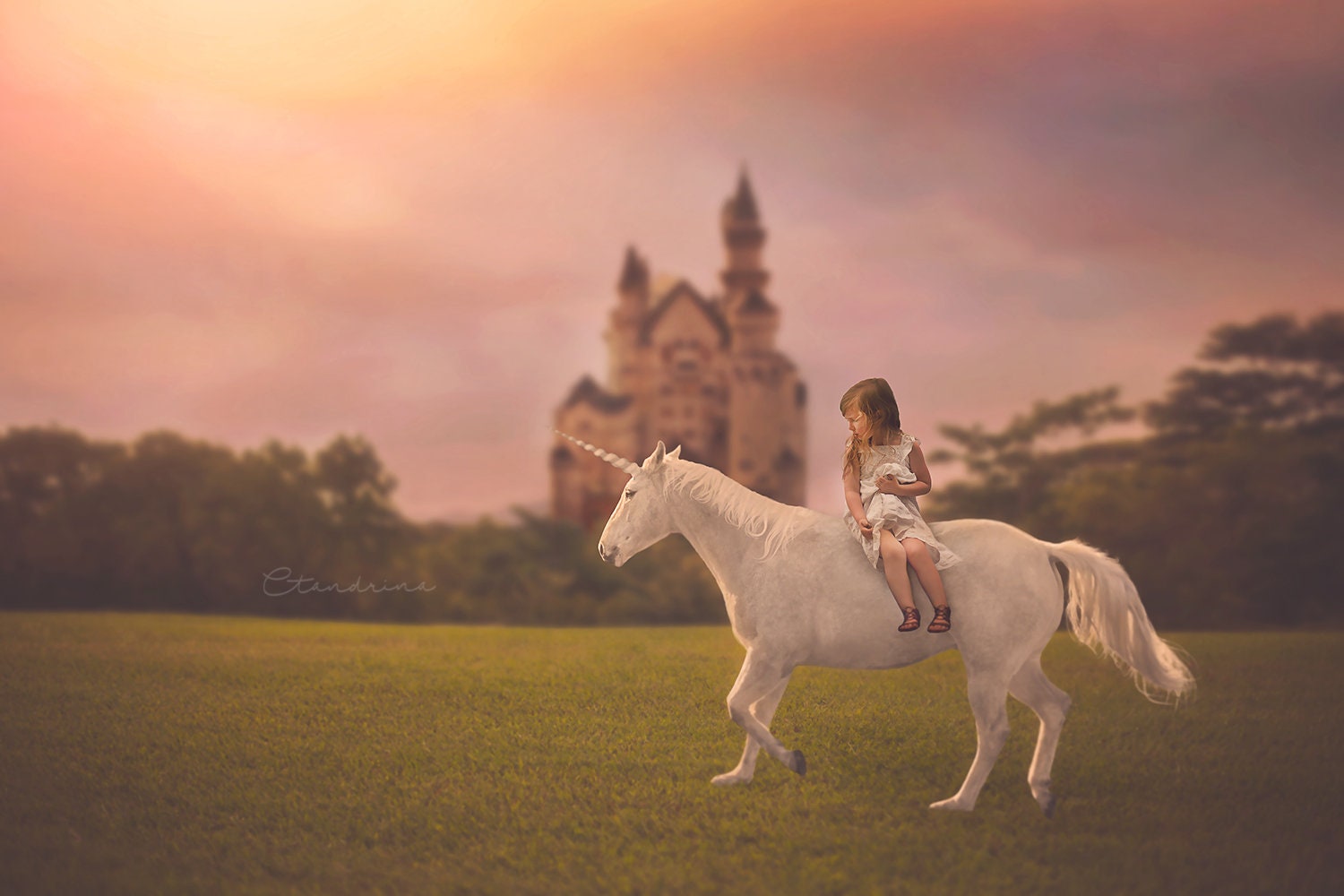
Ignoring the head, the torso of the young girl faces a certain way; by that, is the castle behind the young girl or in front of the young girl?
behind

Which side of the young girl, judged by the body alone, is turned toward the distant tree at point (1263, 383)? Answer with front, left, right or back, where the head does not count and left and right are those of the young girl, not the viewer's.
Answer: back

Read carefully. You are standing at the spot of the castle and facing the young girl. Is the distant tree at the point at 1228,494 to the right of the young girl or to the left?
left

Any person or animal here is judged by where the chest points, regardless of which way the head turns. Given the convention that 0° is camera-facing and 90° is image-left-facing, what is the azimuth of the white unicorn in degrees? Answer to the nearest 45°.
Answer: approximately 90°

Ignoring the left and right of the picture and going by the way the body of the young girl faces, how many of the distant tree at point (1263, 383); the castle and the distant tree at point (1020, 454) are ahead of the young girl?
0

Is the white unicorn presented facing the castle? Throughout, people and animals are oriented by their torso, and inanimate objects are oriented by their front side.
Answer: no

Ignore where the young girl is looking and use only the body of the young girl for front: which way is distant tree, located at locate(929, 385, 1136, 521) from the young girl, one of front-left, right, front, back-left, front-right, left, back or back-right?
back

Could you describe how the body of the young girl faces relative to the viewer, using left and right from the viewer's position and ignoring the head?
facing the viewer
